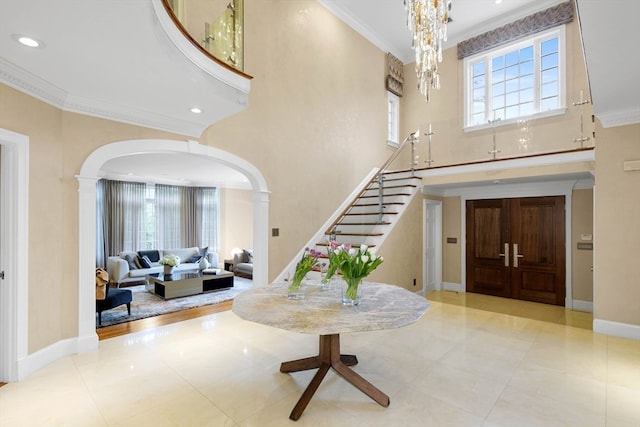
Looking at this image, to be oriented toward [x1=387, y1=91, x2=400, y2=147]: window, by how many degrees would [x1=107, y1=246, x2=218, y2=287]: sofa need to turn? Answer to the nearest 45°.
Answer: approximately 45° to its left

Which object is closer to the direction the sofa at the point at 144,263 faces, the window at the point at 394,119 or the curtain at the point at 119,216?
the window

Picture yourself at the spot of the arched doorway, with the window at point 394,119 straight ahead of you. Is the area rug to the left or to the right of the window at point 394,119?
left

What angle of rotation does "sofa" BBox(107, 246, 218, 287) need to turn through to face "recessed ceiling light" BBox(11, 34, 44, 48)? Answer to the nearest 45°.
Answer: approximately 45° to its right

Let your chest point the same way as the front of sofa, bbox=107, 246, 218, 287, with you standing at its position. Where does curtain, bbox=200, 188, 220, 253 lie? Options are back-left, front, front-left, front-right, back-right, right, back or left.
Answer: left

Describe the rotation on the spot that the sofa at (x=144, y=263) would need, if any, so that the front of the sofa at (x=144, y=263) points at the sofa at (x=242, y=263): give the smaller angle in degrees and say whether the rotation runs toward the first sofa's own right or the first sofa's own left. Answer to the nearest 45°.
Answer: approximately 45° to the first sofa's own left

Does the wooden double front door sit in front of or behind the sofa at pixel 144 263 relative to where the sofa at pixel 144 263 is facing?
in front

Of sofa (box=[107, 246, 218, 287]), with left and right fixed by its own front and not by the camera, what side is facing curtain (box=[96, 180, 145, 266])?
back
